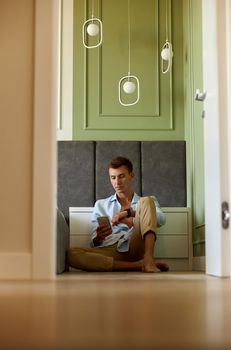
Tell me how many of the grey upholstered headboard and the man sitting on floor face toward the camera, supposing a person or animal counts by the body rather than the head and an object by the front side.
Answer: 2

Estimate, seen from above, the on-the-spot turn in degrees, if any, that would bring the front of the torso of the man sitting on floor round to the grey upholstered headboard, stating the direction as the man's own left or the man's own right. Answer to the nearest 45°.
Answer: approximately 180°

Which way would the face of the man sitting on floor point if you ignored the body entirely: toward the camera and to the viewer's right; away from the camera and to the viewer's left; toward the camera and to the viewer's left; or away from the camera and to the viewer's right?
toward the camera and to the viewer's left

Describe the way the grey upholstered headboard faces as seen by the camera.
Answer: facing the viewer

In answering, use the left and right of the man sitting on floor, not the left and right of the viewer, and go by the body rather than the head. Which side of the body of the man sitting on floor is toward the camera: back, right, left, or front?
front

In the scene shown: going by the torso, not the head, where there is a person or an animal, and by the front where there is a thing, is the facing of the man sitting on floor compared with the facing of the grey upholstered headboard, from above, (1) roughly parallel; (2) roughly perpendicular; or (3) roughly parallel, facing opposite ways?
roughly parallel
